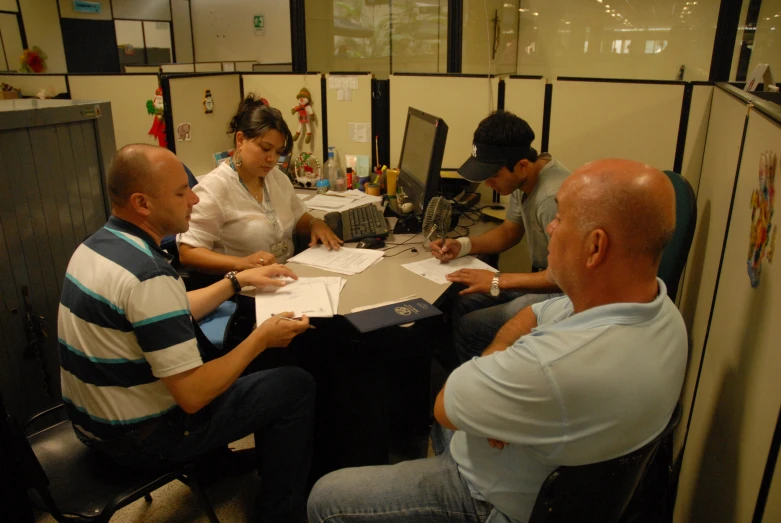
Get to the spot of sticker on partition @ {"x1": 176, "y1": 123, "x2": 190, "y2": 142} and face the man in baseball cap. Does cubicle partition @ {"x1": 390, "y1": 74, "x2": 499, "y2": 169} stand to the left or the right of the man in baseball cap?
left

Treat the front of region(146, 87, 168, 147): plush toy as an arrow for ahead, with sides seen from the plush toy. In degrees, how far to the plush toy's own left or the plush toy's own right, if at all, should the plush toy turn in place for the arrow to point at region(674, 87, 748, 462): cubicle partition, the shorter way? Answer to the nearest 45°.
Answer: approximately 45° to the plush toy's own left

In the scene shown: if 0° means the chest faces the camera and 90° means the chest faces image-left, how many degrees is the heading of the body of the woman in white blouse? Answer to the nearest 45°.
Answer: approximately 315°

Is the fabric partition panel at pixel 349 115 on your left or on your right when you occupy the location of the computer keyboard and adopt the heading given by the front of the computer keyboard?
on your right

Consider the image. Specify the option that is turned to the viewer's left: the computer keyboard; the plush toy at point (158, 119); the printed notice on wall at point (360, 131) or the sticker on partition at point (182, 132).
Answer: the computer keyboard
